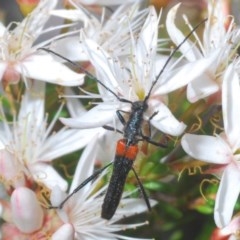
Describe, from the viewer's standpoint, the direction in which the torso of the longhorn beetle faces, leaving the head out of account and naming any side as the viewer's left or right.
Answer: facing away from the viewer
